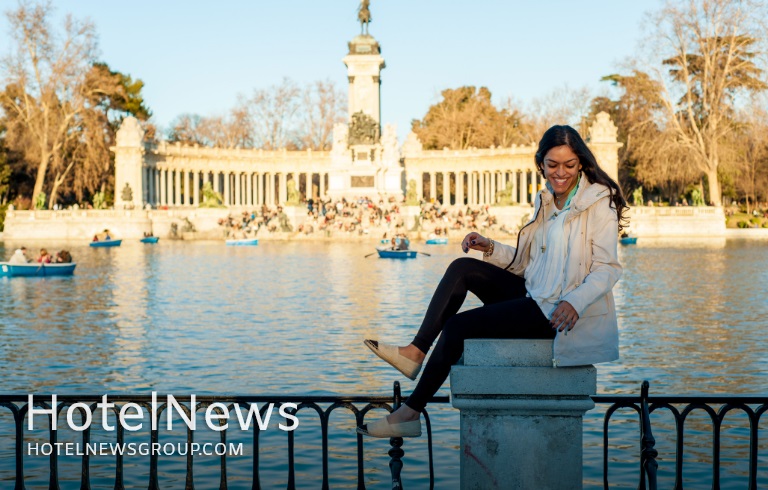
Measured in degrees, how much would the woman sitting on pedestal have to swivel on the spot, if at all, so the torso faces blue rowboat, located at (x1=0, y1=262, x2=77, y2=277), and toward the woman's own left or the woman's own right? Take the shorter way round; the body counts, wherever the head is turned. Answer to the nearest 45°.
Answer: approximately 90° to the woman's own right

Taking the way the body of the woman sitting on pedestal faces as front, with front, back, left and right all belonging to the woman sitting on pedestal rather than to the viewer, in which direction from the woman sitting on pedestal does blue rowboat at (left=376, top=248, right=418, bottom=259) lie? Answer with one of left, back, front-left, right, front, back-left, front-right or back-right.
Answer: back-right

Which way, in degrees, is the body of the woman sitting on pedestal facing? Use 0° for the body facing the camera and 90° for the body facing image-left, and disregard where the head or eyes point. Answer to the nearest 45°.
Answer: approximately 45°

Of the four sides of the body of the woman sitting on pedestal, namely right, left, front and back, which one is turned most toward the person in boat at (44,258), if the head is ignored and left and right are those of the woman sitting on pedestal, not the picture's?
right

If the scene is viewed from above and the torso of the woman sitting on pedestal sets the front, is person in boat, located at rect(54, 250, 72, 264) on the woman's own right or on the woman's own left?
on the woman's own right

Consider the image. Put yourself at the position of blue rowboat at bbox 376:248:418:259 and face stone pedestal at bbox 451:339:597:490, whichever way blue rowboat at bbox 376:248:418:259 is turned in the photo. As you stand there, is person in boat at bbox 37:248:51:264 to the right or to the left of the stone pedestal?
right
